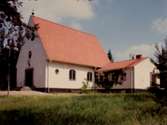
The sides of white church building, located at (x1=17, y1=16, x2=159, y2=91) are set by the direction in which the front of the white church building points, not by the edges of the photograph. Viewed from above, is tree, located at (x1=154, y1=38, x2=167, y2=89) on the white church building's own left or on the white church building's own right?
on the white church building's own left

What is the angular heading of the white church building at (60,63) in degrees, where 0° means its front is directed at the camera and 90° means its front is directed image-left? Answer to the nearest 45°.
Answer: approximately 45°
